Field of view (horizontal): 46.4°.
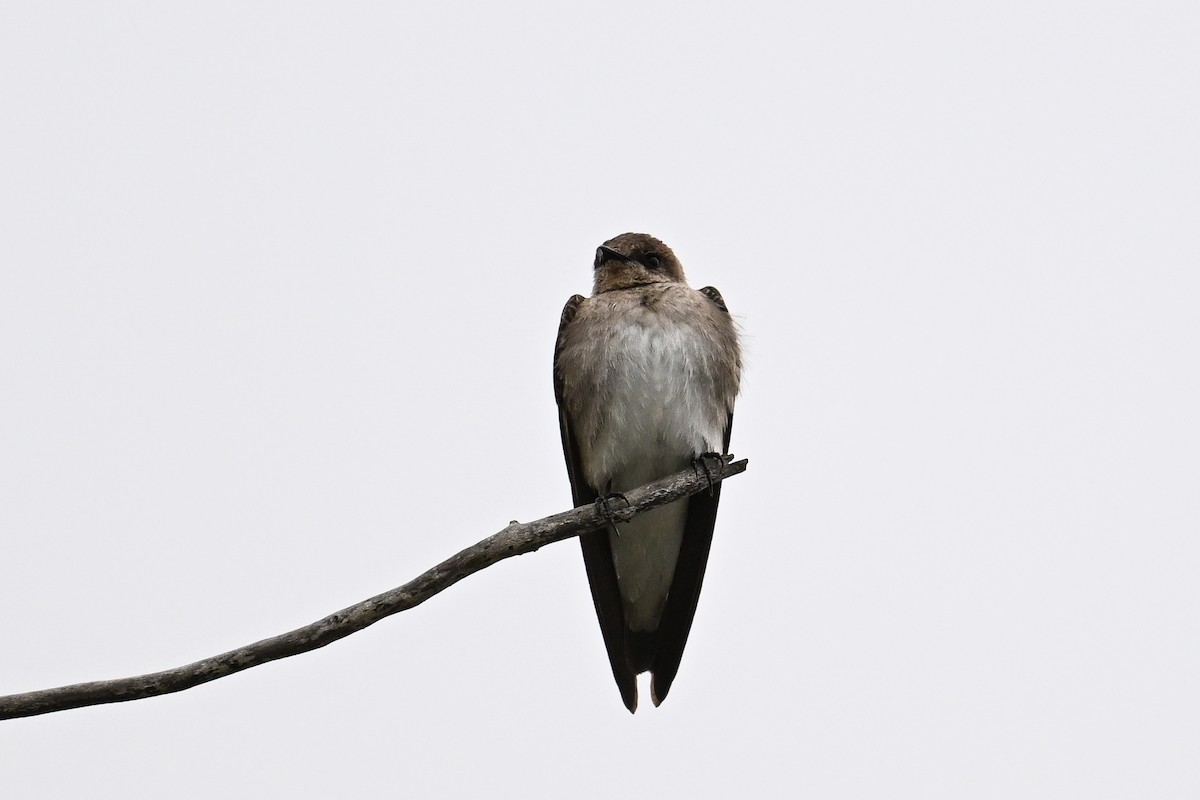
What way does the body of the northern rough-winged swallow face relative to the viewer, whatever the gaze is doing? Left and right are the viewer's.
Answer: facing the viewer
